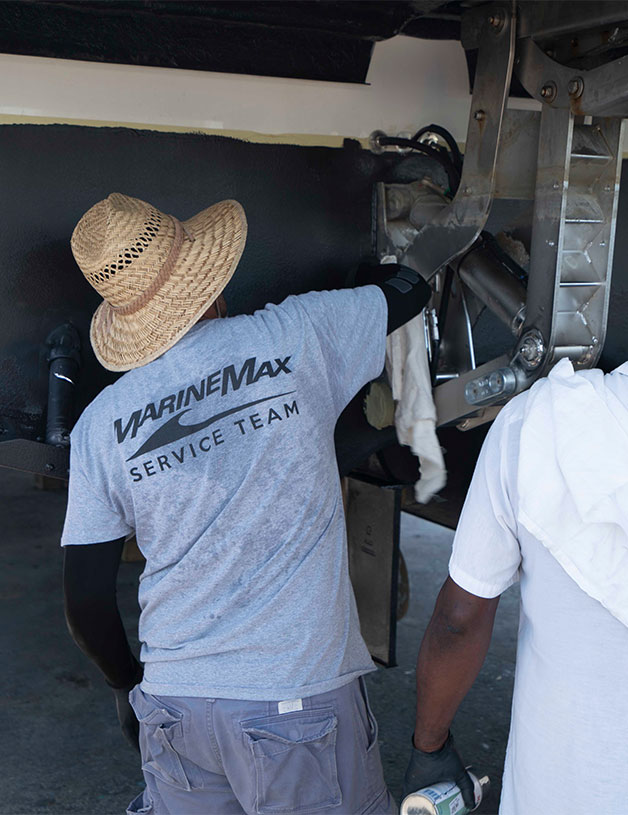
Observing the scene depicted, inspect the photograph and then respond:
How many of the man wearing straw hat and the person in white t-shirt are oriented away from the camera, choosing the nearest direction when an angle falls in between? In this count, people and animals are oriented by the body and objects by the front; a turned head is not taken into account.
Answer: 2

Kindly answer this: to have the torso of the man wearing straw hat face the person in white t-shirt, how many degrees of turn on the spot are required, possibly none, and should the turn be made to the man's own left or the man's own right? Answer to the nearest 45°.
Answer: approximately 135° to the man's own right

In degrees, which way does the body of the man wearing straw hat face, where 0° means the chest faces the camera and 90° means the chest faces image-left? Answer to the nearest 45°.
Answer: approximately 180°

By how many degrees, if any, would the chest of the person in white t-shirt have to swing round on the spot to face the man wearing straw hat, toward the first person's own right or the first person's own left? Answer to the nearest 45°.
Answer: approximately 45° to the first person's own left

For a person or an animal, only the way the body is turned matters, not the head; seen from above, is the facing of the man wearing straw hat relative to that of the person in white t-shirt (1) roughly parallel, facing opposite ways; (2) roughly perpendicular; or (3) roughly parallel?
roughly parallel

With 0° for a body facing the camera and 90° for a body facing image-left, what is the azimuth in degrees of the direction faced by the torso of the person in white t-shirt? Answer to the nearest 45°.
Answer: approximately 180°
